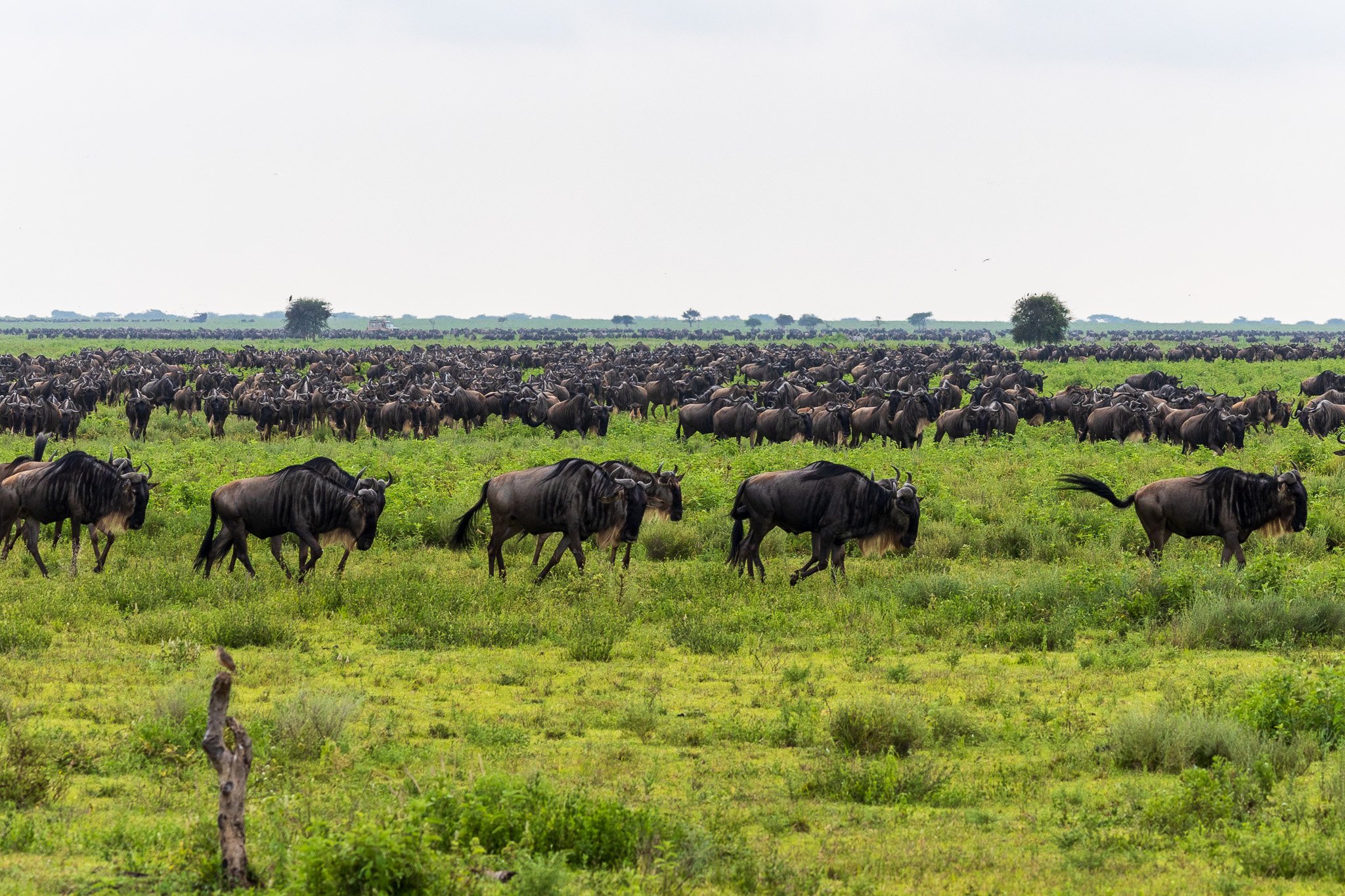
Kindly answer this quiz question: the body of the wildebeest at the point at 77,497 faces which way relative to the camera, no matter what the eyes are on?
to the viewer's right

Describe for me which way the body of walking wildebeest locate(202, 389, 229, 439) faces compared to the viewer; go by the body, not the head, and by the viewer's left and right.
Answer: facing the viewer

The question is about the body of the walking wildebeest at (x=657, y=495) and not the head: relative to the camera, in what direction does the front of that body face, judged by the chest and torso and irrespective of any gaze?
to the viewer's right

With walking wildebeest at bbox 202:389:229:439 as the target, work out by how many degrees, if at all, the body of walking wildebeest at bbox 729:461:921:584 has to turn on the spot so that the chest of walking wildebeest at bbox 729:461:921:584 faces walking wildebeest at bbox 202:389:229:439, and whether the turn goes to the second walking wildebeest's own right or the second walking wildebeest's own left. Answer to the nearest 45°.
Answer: approximately 135° to the second walking wildebeest's own left

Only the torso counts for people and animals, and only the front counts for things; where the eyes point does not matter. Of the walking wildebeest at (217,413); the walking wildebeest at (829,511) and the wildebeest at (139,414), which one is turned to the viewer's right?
the walking wildebeest at (829,511)

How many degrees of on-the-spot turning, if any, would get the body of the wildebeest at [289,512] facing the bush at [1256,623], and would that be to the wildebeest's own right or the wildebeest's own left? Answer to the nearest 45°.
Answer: approximately 45° to the wildebeest's own right

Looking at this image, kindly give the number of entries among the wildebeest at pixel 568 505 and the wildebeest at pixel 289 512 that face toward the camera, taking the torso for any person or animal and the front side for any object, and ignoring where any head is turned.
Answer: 0

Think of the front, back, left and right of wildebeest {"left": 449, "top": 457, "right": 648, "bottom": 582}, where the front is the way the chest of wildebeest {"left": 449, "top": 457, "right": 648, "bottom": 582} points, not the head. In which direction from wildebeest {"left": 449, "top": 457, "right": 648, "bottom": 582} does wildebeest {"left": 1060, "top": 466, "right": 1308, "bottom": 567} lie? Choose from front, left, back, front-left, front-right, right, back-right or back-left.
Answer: front

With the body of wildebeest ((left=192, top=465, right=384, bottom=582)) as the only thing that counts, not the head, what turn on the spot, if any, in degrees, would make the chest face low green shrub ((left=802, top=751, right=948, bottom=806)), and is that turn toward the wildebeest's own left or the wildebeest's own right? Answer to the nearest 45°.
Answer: approximately 45° to the wildebeest's own right

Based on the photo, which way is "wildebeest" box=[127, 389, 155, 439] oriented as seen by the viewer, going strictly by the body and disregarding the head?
toward the camera

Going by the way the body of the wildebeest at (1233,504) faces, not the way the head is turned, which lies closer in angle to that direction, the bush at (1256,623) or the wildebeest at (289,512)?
the bush

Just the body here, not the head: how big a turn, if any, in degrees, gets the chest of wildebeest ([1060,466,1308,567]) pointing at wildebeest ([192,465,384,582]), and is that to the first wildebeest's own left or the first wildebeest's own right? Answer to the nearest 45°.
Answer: approximately 135° to the first wildebeest's own right

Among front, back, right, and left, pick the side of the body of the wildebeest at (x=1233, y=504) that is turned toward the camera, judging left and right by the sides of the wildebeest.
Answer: right

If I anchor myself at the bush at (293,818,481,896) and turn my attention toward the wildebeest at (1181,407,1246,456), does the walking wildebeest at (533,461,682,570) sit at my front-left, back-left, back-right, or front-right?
front-left

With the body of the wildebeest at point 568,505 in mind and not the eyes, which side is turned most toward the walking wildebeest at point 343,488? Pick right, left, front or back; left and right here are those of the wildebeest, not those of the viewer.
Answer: back

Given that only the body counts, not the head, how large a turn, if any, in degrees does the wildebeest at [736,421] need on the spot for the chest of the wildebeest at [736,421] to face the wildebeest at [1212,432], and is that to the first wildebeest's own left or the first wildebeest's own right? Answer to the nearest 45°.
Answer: approximately 45° to the first wildebeest's own left

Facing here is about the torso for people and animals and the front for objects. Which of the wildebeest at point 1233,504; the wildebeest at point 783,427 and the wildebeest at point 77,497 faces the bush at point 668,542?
the wildebeest at point 77,497

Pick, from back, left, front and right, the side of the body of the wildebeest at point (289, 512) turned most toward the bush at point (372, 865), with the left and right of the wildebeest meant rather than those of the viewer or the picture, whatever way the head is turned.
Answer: right

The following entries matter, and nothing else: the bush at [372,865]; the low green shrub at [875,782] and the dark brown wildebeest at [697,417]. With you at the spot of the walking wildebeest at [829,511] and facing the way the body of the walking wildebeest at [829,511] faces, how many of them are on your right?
2
